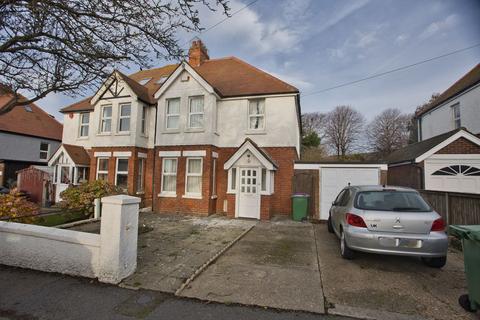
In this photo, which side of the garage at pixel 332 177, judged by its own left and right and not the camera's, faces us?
front

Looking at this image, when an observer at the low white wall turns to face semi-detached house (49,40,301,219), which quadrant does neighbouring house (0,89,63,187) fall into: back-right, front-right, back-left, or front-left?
front-left

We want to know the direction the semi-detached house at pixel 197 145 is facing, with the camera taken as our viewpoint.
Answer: facing the viewer and to the left of the viewer

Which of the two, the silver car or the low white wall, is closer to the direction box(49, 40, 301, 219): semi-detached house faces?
the low white wall

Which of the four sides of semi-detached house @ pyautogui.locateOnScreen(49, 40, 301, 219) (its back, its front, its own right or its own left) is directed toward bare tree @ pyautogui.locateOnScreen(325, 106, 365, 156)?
back

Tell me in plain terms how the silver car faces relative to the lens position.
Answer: facing away from the viewer and to the left of the viewer

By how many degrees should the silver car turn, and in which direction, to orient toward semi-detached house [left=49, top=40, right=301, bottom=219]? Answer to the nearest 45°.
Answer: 0° — it already faces it

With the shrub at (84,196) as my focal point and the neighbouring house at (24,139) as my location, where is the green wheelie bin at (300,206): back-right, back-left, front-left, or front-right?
front-left

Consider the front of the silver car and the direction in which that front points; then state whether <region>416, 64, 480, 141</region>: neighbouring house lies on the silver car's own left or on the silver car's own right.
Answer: on the silver car's own right

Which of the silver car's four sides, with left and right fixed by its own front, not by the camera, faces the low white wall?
left

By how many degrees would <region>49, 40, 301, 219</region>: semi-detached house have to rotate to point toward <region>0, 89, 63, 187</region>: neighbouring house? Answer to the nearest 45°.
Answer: approximately 90° to its right

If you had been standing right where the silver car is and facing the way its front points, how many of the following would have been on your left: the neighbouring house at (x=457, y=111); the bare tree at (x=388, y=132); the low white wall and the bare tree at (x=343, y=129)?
1

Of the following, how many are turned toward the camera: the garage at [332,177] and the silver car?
1
